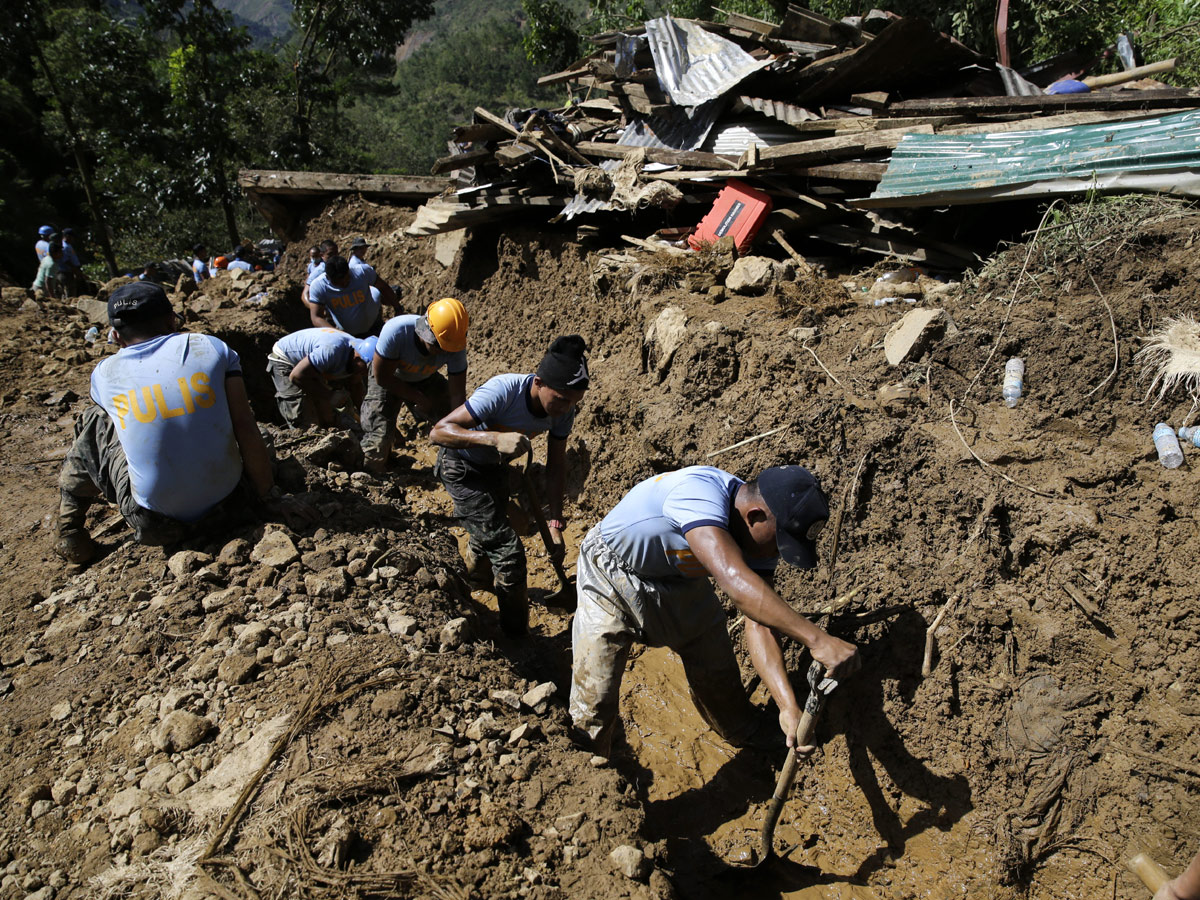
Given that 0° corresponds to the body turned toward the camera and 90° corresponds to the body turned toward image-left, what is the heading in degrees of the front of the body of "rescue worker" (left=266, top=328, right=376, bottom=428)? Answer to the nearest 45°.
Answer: approximately 270°

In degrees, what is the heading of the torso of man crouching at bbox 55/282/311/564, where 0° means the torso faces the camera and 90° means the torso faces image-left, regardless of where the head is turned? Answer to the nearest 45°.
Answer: approximately 180°

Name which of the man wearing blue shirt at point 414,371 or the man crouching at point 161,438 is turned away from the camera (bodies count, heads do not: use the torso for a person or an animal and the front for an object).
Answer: the man crouching

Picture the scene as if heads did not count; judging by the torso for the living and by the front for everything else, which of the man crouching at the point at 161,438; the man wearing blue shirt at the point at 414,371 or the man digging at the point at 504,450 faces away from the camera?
the man crouching

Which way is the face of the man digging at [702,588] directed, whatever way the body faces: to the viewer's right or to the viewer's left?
to the viewer's right

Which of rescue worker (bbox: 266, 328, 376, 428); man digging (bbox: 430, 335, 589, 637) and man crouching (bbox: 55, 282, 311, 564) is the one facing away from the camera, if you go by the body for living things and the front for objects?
the man crouching

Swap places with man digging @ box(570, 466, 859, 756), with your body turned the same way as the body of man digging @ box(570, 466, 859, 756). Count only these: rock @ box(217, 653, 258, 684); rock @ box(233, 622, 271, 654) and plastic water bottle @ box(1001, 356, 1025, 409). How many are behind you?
2

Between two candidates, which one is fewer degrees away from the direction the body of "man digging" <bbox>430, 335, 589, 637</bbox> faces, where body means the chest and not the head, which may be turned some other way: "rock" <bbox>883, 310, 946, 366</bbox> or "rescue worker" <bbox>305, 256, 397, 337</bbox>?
the rock

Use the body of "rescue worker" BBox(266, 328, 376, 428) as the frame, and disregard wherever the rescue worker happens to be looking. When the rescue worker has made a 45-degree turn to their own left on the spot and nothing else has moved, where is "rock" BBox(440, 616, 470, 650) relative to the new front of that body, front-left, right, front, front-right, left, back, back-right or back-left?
back-right

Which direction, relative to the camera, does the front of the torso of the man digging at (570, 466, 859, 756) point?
to the viewer's right

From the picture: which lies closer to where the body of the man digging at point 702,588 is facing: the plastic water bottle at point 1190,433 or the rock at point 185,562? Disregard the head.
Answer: the plastic water bottle

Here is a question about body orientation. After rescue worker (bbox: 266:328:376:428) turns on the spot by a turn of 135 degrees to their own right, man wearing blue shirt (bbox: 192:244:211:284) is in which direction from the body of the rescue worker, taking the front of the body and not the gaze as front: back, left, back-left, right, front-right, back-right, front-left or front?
back-right
